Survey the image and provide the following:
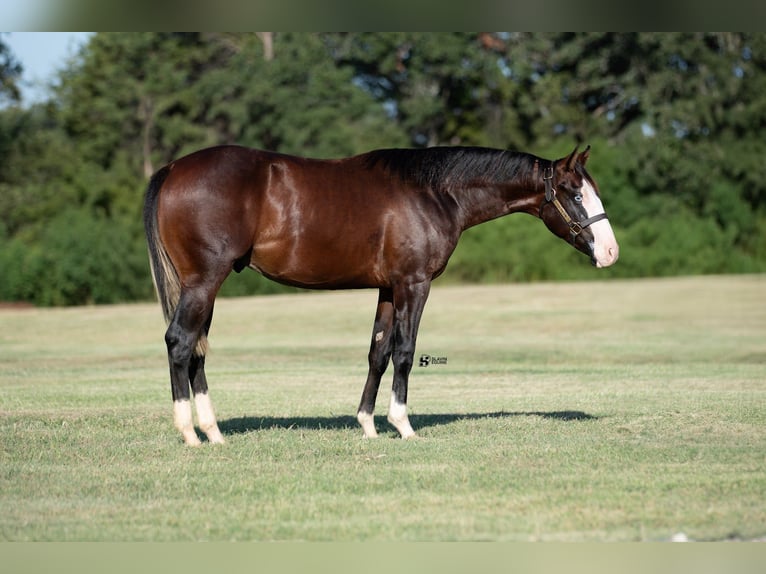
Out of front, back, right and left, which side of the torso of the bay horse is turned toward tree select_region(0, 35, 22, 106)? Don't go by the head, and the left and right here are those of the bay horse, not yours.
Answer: left

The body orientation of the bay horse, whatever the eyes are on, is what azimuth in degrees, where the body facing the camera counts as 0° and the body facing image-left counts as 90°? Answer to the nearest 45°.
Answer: approximately 270°
